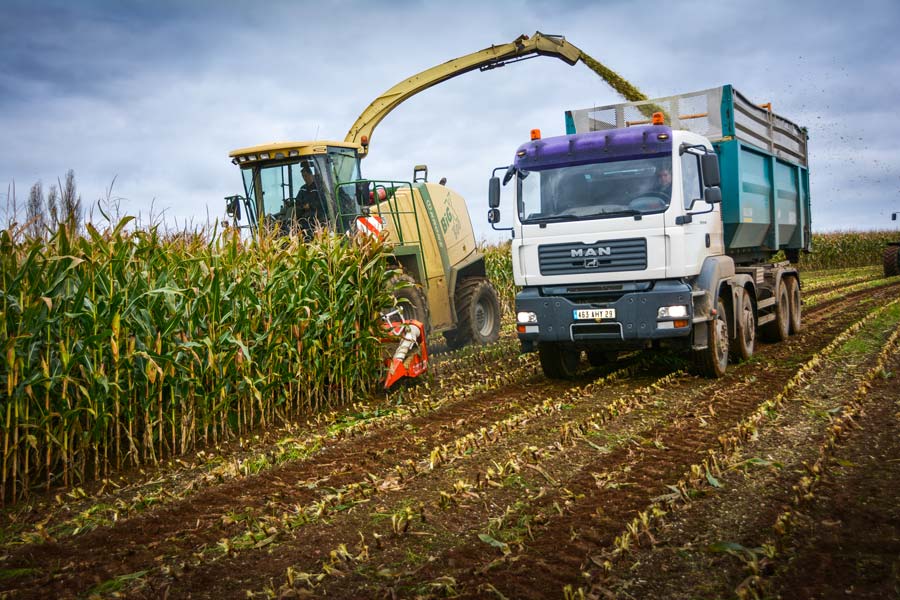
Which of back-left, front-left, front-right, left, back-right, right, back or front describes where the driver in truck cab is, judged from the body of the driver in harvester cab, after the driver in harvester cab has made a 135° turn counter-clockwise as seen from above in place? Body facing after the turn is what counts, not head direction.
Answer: front-right

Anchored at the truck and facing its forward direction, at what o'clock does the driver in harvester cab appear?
The driver in harvester cab is roughly at 2 o'clock from the truck.

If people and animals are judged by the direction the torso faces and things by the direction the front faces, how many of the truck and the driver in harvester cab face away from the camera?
0

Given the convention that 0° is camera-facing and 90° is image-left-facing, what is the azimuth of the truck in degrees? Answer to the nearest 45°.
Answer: approximately 45°

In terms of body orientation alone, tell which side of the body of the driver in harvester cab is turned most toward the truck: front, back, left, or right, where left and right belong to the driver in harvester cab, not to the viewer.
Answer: left

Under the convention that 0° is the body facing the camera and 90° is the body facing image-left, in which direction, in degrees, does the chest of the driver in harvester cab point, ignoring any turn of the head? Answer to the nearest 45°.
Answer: approximately 45°
